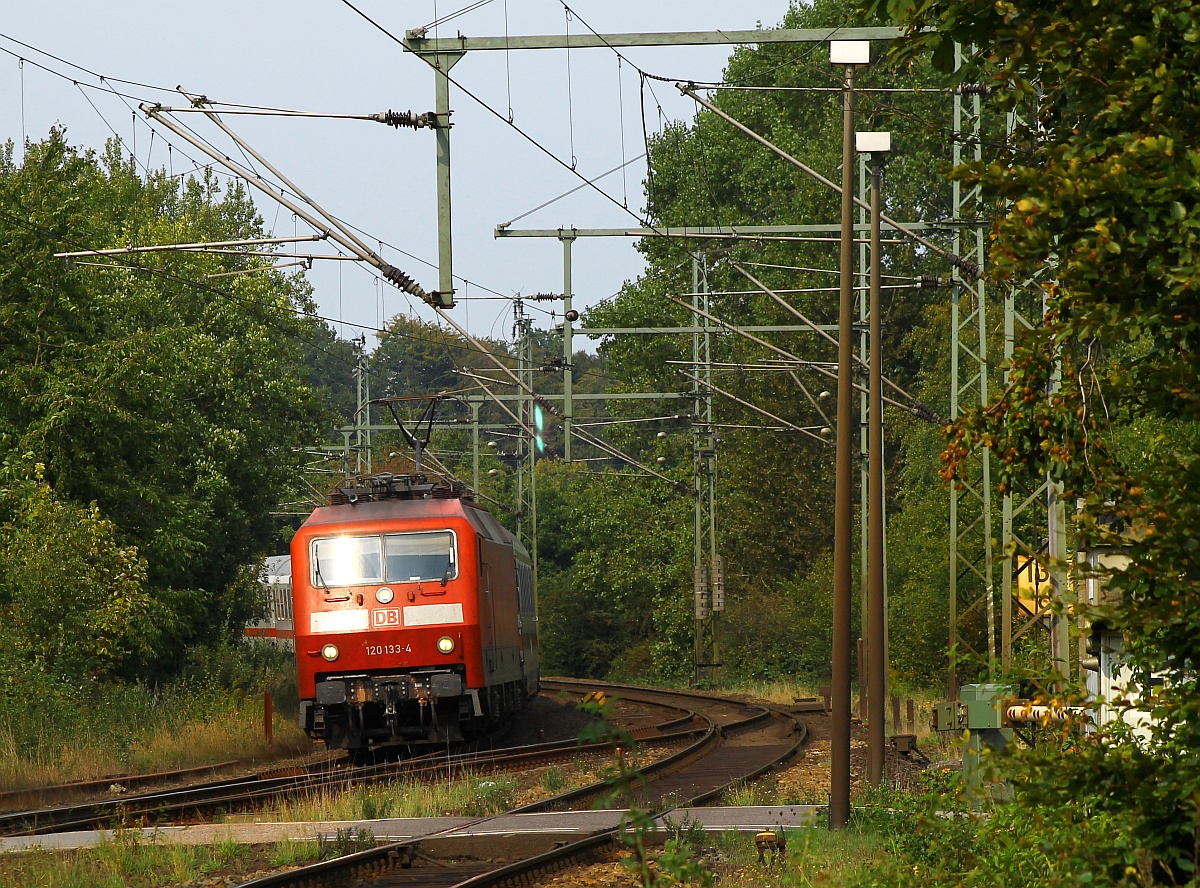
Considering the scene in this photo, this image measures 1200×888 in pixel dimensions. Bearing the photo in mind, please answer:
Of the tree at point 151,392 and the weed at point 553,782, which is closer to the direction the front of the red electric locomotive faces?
the weed

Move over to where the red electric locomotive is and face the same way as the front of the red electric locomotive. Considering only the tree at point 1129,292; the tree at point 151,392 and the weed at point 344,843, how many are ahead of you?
2

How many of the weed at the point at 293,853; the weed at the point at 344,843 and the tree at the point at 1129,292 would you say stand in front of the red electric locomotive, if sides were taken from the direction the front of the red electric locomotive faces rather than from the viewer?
3

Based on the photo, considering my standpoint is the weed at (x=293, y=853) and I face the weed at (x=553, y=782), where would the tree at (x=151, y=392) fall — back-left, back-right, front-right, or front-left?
front-left

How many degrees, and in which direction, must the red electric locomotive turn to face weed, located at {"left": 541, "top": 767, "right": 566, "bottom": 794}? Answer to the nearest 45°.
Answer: approximately 45° to its left

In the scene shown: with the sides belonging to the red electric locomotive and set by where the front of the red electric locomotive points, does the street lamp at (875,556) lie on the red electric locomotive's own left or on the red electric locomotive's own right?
on the red electric locomotive's own left

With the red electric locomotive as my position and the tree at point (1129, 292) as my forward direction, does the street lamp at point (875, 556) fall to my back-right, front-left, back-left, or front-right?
front-left

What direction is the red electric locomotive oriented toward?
toward the camera

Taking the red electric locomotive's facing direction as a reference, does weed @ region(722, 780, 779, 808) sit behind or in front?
in front

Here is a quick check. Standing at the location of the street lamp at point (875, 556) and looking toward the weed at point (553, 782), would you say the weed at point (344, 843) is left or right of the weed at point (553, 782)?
left

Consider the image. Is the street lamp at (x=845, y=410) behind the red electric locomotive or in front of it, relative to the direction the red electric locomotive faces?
in front

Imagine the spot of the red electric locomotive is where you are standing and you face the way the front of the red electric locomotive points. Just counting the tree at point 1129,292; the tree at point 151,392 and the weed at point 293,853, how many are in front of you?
2

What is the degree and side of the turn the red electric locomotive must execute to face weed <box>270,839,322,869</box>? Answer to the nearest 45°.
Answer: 0° — it already faces it
